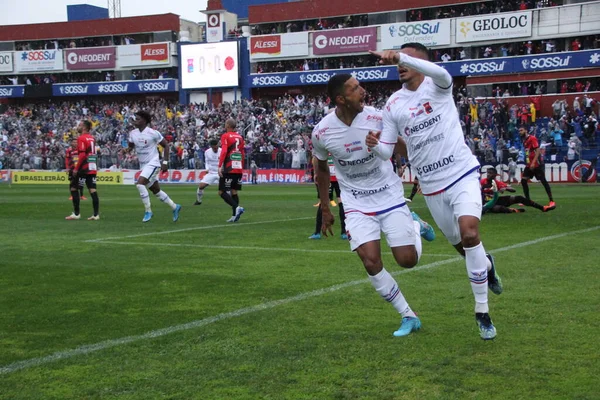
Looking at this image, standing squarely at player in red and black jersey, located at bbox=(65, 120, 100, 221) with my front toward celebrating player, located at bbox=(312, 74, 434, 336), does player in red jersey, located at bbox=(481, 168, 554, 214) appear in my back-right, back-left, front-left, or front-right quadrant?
front-left

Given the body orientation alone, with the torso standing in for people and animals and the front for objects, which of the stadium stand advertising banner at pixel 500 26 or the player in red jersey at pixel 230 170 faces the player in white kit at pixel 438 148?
the stadium stand advertising banner

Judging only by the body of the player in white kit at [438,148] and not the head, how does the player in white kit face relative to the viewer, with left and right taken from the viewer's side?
facing the viewer and to the left of the viewer

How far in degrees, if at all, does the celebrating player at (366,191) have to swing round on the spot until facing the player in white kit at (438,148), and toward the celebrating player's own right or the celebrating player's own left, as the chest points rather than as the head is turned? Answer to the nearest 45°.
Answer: approximately 90° to the celebrating player's own left

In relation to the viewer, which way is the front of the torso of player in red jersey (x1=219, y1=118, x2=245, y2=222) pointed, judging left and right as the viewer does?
facing away from the viewer and to the left of the viewer

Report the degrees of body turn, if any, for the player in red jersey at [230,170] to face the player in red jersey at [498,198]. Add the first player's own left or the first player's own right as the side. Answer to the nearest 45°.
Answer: approximately 135° to the first player's own right

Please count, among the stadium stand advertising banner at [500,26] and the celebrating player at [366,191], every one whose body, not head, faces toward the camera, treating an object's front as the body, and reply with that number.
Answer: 2

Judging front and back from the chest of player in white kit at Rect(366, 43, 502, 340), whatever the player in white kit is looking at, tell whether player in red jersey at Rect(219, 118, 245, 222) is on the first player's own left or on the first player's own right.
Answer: on the first player's own right

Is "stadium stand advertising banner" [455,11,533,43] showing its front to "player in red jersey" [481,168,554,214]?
yes

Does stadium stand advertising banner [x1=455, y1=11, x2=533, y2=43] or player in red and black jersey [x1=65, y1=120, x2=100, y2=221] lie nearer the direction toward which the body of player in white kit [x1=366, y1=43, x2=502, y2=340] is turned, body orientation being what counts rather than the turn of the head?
the player in red and black jersey

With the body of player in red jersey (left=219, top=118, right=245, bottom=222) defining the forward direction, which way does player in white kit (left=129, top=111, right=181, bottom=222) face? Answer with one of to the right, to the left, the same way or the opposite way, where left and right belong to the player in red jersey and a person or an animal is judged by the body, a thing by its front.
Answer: to the left

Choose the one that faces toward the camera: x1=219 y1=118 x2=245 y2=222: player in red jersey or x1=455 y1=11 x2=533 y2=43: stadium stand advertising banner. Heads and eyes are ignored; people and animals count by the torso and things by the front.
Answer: the stadium stand advertising banner

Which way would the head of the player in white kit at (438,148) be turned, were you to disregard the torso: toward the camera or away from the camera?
toward the camera

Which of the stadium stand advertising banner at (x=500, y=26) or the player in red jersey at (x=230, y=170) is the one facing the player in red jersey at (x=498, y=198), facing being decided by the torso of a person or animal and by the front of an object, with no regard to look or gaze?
the stadium stand advertising banner

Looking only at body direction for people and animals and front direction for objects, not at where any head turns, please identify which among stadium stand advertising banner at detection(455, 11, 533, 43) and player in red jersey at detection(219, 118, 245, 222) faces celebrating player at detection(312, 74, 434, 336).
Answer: the stadium stand advertising banner

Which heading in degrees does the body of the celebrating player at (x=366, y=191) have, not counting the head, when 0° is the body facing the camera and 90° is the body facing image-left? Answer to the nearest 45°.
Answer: approximately 0°
